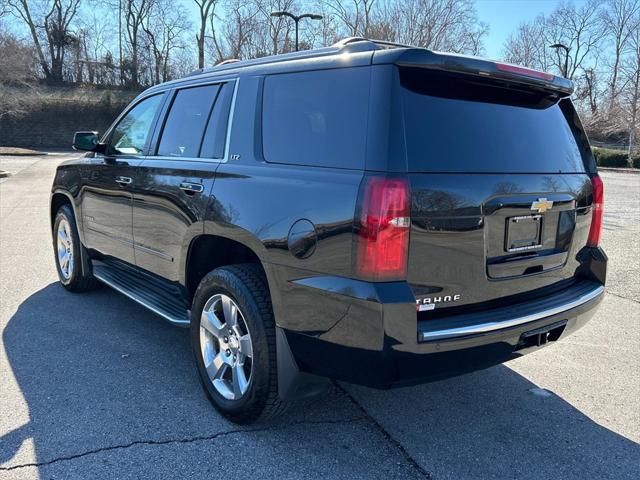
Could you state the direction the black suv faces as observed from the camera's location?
facing away from the viewer and to the left of the viewer
